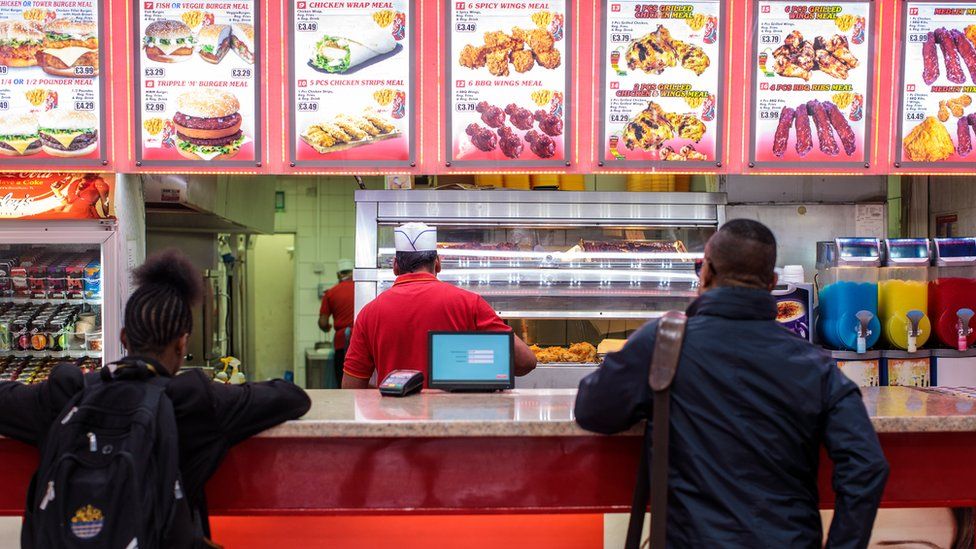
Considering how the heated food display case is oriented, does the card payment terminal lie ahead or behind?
ahead

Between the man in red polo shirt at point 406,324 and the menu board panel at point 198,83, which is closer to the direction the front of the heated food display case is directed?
the man in red polo shirt

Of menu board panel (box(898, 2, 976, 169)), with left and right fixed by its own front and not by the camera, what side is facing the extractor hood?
right

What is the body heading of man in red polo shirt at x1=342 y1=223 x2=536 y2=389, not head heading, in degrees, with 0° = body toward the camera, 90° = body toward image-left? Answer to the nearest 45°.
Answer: approximately 180°

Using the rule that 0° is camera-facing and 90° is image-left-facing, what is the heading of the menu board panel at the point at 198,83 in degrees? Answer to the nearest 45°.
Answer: approximately 0°

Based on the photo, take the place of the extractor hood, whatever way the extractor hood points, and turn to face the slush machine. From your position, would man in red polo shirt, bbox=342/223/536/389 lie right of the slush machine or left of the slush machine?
right

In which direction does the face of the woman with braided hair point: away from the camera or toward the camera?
away from the camera

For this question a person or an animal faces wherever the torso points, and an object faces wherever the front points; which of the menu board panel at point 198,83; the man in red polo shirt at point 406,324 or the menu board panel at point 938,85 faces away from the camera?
the man in red polo shirt

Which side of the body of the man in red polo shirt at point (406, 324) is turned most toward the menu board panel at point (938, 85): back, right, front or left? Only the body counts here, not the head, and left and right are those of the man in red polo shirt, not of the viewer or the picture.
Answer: right
